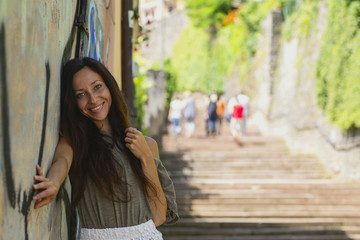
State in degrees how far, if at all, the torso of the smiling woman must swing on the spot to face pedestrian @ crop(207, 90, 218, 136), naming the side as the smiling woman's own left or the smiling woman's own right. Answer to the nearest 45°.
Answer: approximately 180°

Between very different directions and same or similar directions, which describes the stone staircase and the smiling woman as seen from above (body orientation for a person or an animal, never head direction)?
same or similar directions

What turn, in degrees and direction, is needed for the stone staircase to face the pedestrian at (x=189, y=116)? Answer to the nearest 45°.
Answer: approximately 180°

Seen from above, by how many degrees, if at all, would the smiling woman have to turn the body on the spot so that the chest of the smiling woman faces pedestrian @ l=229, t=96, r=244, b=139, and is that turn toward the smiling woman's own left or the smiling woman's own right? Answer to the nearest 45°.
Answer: approximately 180°

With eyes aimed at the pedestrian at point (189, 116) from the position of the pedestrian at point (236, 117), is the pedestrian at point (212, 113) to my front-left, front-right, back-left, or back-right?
front-right

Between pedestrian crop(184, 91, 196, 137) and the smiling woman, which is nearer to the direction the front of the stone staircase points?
the smiling woman

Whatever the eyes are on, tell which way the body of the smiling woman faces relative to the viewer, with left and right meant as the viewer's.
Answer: facing the viewer

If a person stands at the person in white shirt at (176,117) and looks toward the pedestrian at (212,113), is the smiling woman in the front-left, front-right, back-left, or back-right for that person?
back-right

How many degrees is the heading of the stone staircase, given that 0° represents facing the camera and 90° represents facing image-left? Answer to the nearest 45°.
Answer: approximately 0°

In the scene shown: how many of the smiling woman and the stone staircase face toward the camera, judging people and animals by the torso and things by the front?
2
